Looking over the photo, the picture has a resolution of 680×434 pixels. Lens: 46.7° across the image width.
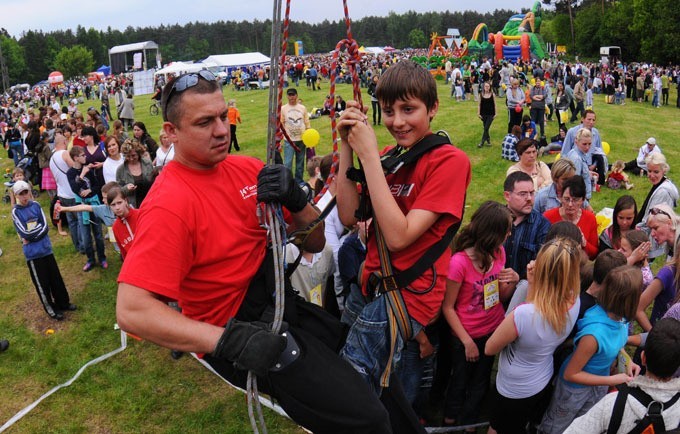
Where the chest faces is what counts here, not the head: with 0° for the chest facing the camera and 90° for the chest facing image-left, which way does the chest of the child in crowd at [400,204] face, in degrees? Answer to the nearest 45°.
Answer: approximately 45°

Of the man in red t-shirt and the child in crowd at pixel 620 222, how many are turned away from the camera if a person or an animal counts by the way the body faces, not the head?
0

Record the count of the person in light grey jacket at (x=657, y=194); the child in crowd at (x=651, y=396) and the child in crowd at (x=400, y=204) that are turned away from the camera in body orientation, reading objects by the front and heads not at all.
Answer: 1

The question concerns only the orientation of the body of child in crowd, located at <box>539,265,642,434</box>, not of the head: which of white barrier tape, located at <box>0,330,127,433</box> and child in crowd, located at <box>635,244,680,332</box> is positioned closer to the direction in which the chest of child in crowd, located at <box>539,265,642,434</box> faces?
the child in crowd

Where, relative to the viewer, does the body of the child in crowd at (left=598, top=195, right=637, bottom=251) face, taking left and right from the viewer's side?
facing the viewer and to the right of the viewer

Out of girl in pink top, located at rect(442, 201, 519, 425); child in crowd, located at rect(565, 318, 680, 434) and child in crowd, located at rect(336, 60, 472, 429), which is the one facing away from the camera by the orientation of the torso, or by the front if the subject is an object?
child in crowd, located at rect(565, 318, 680, 434)

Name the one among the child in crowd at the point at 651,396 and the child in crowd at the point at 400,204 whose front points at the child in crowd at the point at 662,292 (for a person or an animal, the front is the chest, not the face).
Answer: the child in crowd at the point at 651,396

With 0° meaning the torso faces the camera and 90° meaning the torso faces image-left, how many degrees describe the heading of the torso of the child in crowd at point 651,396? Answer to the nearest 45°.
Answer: approximately 180°

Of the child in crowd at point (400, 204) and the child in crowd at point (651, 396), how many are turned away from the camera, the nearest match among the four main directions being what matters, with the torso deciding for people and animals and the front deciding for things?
1
